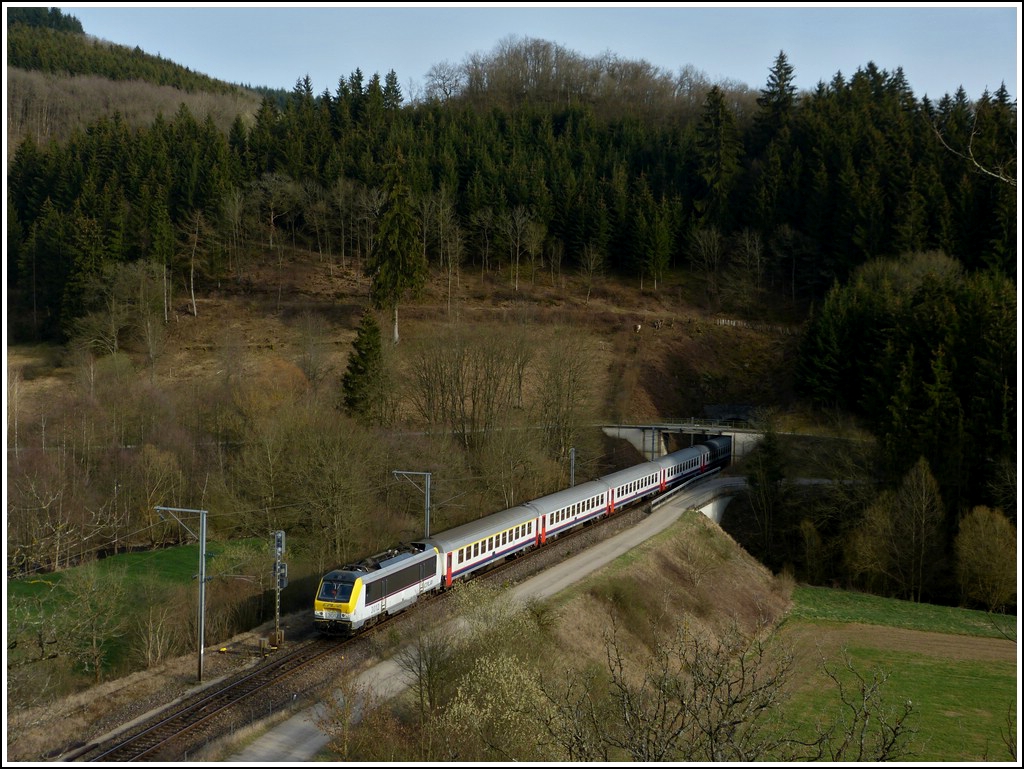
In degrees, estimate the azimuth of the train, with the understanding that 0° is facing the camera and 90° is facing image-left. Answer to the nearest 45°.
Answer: approximately 45°

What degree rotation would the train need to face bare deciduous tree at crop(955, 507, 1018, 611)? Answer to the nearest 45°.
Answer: approximately 180°
